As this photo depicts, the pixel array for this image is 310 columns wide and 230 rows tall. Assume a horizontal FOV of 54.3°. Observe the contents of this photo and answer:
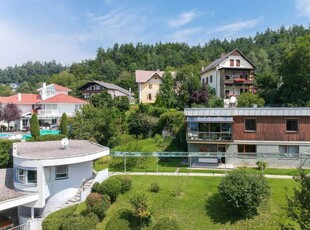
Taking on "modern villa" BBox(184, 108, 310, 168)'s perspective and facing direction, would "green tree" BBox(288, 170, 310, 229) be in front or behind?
in front

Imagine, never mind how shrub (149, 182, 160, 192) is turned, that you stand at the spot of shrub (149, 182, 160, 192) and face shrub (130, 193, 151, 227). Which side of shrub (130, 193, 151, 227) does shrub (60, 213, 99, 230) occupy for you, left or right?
right

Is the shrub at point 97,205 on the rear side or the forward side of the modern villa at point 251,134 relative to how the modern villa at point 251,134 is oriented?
on the forward side

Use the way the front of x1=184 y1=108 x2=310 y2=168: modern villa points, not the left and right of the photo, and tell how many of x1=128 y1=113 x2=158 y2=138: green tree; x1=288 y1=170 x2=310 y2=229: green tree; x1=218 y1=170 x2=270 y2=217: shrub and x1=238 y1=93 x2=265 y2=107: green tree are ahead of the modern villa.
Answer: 2

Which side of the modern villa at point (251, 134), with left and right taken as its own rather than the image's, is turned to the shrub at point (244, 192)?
front

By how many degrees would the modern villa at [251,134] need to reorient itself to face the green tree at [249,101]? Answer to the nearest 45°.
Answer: approximately 180°

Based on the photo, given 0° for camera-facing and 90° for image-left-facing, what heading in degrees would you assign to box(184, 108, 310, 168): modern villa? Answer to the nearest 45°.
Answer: approximately 0°

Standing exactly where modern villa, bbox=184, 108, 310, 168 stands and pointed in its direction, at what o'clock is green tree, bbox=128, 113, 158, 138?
The green tree is roughly at 4 o'clock from the modern villa.

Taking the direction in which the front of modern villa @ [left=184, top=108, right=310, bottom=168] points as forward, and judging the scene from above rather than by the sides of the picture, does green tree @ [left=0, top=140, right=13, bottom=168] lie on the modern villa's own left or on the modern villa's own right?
on the modern villa's own right

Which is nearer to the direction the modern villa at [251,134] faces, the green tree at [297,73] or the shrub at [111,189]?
the shrub

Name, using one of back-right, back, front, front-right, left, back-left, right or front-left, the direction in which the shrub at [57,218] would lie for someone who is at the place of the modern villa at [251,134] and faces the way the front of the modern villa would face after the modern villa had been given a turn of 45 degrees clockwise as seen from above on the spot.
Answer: front

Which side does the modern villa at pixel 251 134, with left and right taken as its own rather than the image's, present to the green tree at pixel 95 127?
right

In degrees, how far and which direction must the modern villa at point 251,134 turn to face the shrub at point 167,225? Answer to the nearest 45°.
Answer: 0° — it already faces it

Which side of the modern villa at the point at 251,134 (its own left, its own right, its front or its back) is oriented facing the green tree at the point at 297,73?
back
